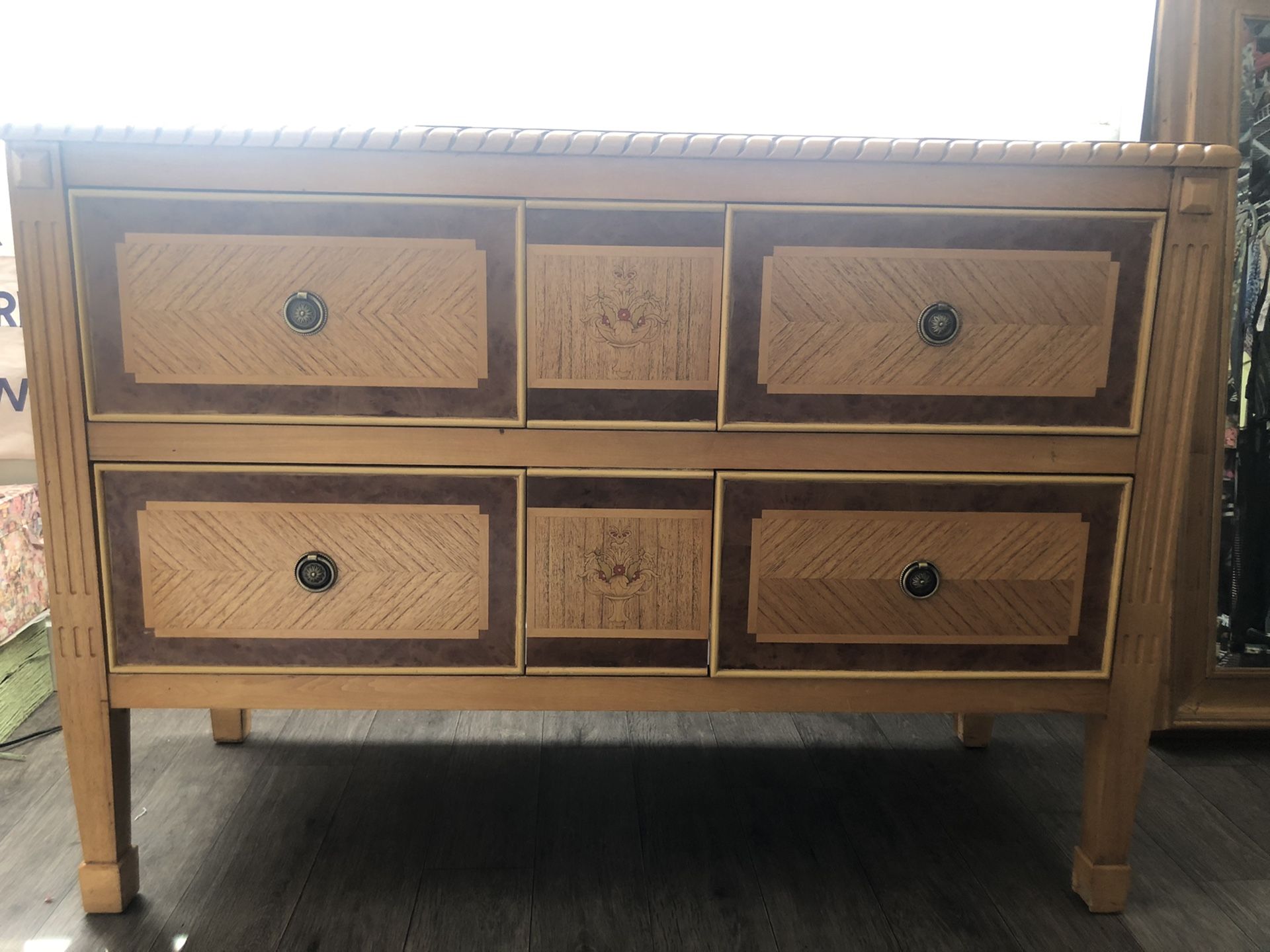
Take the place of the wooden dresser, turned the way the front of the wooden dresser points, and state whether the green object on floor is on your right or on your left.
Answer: on your right

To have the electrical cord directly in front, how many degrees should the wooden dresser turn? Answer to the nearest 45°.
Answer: approximately 90° to its right

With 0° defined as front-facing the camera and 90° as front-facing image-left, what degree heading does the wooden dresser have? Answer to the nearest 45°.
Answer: approximately 0°
